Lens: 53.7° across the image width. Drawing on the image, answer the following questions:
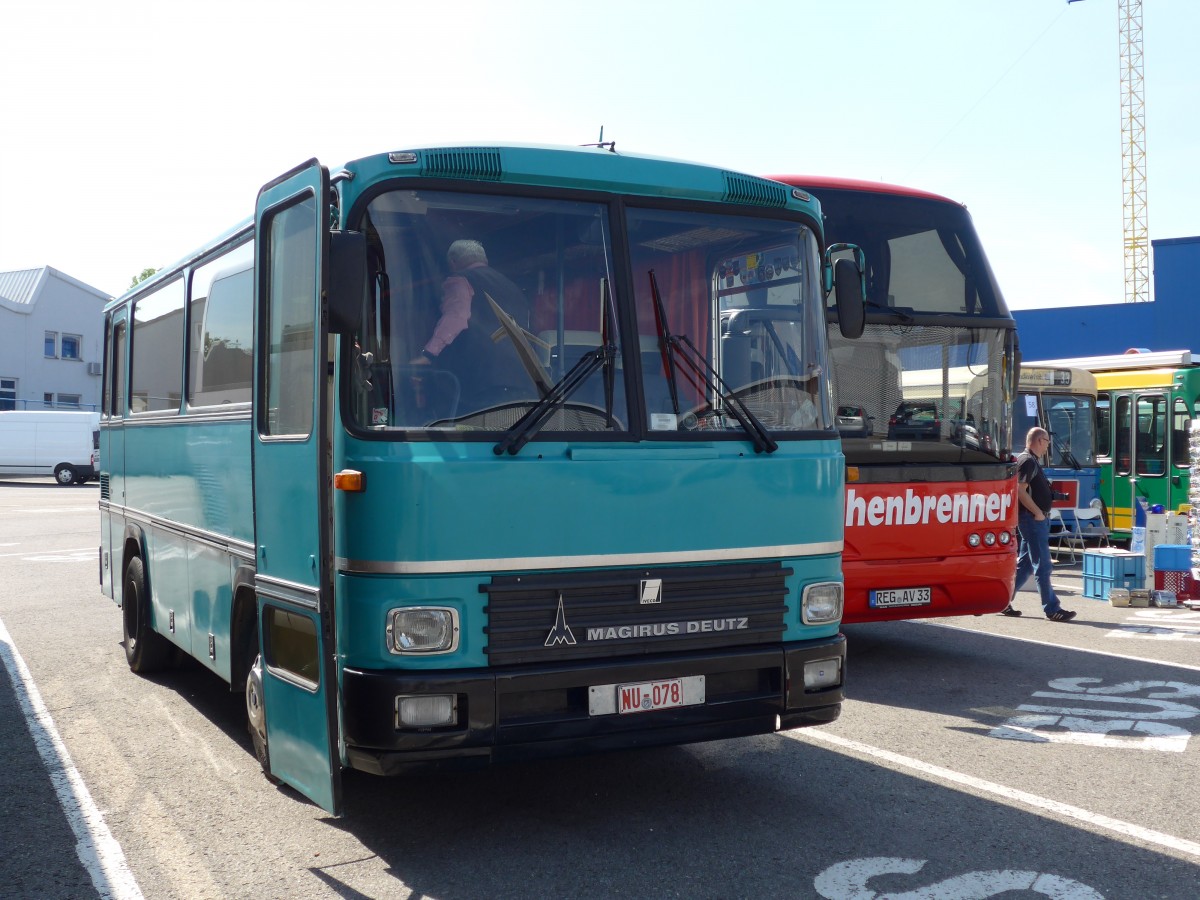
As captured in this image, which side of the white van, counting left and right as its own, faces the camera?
left

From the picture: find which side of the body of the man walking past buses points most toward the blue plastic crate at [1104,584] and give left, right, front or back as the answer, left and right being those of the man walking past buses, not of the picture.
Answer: left

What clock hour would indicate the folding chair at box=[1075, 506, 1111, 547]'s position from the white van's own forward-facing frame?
The folding chair is roughly at 8 o'clock from the white van.

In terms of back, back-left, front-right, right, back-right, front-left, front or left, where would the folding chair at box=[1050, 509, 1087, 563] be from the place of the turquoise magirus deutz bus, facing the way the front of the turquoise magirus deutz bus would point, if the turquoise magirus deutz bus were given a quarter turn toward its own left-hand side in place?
front

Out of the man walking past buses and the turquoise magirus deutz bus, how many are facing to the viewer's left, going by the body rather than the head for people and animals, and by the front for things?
0

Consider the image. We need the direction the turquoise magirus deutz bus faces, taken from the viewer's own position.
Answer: facing the viewer and to the right of the viewer
